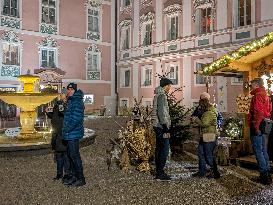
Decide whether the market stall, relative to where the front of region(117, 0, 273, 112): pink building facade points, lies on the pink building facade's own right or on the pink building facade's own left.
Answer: on the pink building facade's own left

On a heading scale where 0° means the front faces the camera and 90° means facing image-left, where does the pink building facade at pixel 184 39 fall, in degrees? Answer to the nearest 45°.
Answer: approximately 45°

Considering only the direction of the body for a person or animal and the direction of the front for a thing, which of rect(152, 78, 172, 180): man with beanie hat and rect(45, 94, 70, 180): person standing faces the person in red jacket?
the man with beanie hat

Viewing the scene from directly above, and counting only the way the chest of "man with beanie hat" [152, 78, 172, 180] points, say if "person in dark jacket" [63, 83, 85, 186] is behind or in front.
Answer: behind
